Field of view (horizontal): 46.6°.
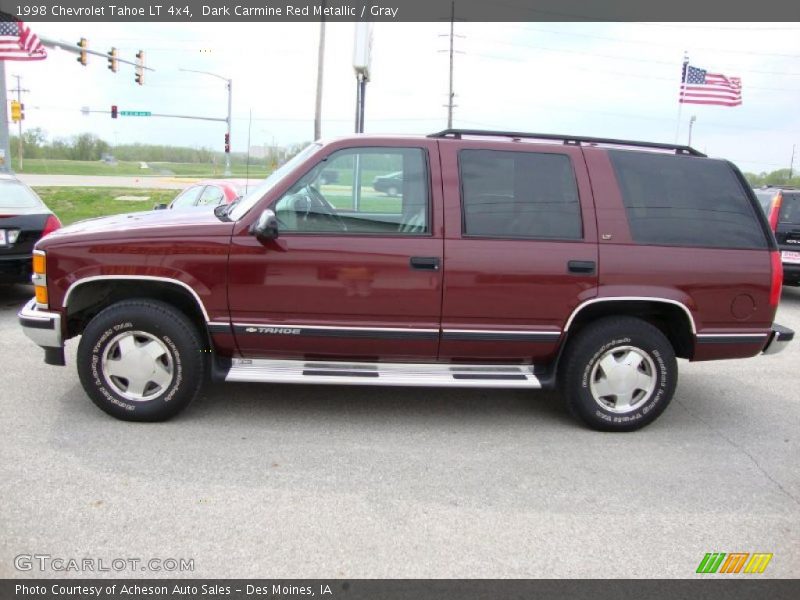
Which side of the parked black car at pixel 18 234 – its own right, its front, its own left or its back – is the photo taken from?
back

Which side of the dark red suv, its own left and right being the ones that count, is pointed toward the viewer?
left

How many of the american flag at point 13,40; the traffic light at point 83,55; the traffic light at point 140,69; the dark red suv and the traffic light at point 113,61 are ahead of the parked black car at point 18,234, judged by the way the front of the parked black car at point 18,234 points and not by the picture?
4

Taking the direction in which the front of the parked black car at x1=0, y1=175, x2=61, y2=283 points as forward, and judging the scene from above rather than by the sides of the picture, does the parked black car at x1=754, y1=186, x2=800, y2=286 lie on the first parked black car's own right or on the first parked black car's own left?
on the first parked black car's own right

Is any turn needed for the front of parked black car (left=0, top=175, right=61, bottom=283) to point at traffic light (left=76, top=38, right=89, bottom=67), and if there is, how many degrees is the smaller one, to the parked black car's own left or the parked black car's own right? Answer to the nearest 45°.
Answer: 0° — it already faces it

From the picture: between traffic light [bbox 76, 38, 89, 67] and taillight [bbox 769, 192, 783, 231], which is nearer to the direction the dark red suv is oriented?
the traffic light

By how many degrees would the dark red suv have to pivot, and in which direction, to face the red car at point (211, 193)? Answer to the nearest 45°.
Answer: approximately 45° to its right

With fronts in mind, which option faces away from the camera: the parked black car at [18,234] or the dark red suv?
the parked black car

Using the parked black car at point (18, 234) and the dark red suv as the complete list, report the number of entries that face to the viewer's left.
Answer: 1

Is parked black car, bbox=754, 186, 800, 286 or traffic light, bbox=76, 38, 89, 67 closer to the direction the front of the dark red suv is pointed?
the traffic light
